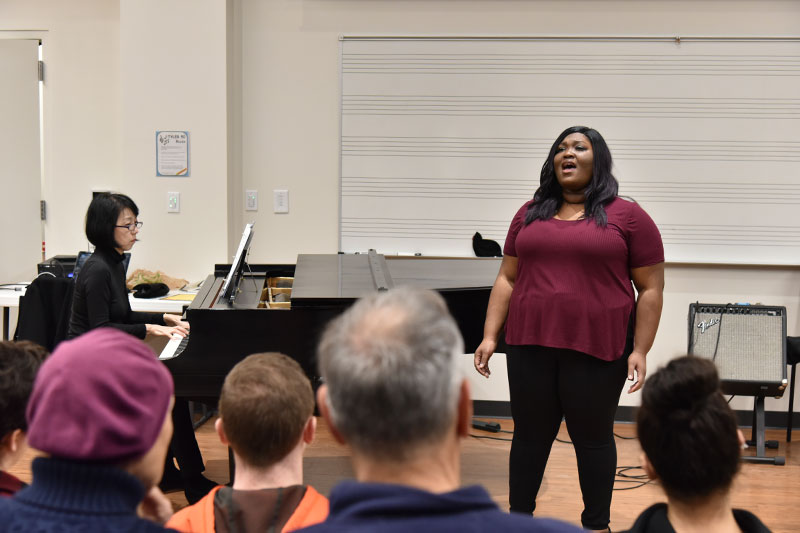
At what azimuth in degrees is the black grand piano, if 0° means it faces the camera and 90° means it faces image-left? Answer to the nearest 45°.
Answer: approximately 90°

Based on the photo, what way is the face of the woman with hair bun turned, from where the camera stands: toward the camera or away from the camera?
away from the camera

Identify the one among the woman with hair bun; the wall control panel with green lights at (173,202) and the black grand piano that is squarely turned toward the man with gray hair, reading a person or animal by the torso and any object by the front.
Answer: the wall control panel with green lights

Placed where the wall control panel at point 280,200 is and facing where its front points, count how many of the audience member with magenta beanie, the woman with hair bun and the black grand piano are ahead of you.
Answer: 3

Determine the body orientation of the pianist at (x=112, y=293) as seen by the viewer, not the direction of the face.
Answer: to the viewer's right

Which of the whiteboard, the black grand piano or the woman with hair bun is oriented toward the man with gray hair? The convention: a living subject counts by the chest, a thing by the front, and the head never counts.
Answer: the whiteboard

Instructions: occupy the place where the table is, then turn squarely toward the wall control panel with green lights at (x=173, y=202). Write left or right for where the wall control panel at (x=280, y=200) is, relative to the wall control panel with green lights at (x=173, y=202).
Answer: right

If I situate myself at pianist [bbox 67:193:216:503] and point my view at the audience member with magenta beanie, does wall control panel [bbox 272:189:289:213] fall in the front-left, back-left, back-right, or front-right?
back-left

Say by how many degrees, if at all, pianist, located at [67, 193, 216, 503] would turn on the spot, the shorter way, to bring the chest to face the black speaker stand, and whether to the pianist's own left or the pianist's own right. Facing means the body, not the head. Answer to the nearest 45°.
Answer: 0° — they already face it

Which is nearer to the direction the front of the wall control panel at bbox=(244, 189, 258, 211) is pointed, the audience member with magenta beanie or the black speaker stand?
the audience member with magenta beanie

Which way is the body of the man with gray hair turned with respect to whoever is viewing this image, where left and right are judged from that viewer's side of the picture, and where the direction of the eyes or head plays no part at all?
facing away from the viewer
